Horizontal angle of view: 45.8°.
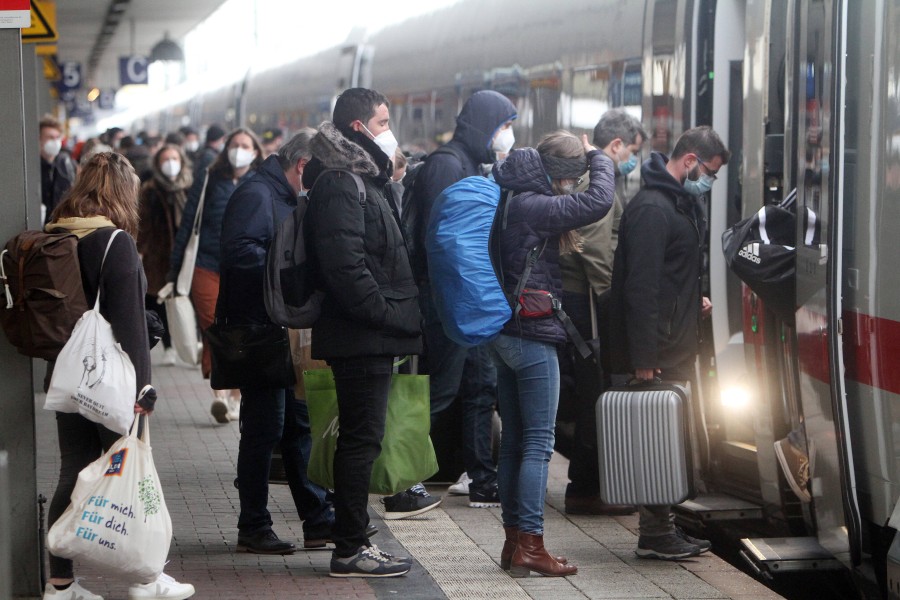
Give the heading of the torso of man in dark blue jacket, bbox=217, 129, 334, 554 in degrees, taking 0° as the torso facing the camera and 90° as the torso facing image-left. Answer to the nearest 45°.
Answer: approximately 270°

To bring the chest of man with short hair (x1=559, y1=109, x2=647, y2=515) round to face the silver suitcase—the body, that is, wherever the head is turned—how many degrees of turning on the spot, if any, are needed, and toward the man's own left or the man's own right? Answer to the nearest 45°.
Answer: approximately 90° to the man's own right

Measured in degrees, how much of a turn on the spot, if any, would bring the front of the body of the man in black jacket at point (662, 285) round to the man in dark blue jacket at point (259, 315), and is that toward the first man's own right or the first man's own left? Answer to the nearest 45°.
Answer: approximately 180°

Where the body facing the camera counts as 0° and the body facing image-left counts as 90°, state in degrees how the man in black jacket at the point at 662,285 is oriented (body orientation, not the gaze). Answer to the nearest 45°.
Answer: approximately 270°

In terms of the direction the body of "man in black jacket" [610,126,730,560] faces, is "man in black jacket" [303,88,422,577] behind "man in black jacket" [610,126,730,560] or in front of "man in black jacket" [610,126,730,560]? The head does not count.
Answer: behind

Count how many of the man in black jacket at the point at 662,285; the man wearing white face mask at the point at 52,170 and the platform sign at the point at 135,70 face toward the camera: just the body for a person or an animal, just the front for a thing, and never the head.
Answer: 2

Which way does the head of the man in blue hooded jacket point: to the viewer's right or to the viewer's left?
to the viewer's right

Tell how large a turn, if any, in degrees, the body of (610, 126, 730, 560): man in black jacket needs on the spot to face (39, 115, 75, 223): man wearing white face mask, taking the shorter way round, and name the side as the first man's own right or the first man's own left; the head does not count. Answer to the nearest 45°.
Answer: approximately 135° to the first man's own left
